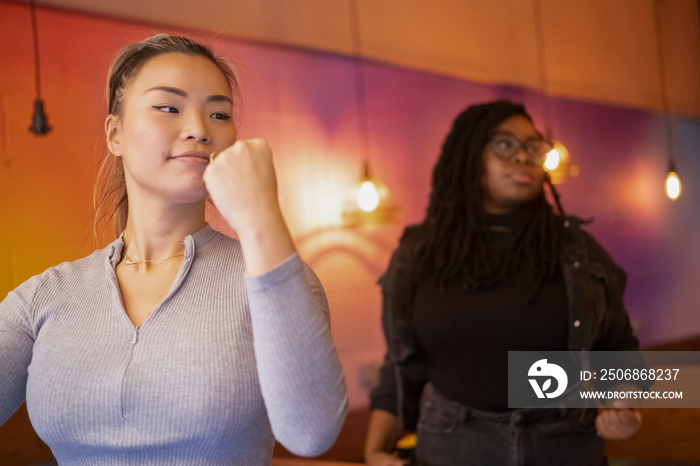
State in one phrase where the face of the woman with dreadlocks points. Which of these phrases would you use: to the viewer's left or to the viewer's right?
to the viewer's right

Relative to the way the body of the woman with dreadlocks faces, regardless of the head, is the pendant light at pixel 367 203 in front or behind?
behind

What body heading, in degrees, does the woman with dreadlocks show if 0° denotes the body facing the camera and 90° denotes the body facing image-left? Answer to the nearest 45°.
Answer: approximately 0°
